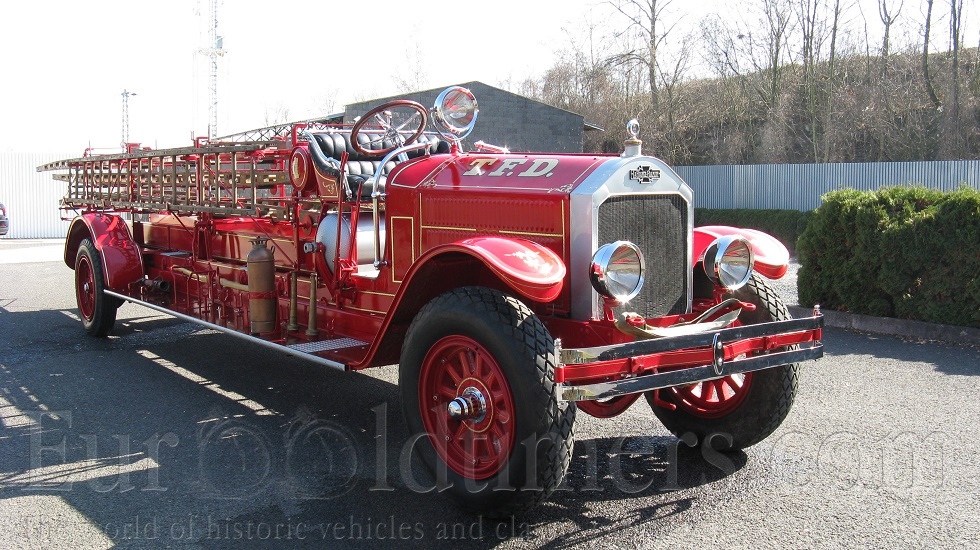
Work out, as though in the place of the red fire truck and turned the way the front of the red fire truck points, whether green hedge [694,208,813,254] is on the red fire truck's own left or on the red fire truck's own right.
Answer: on the red fire truck's own left

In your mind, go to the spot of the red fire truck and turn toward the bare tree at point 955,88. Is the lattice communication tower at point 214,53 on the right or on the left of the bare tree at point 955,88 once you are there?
left

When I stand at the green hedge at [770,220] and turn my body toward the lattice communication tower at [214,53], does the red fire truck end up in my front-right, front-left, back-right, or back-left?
back-left

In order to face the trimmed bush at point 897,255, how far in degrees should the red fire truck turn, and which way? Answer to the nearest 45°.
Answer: approximately 90° to its left

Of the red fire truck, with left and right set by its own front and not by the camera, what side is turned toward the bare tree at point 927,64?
left

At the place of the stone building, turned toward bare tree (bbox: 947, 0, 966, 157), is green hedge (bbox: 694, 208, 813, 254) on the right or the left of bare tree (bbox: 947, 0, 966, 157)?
right

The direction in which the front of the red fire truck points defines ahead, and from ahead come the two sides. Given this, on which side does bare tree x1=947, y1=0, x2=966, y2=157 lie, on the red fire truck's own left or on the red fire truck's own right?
on the red fire truck's own left

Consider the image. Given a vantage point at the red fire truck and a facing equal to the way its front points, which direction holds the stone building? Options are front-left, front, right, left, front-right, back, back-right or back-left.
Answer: back-left

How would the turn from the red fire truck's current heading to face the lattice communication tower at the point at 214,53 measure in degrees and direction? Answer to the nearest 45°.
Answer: approximately 135° to its left

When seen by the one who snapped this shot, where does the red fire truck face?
facing the viewer and to the right of the viewer
